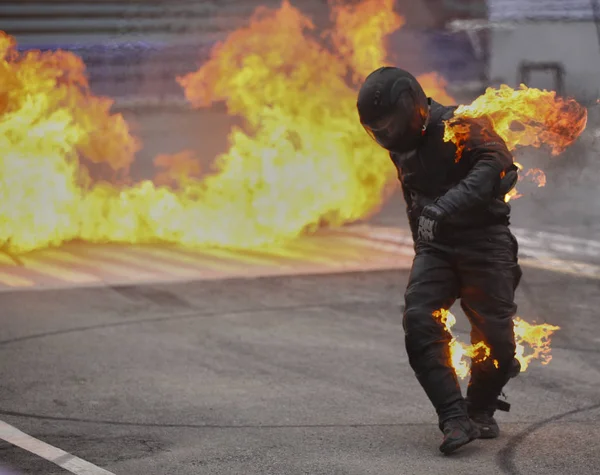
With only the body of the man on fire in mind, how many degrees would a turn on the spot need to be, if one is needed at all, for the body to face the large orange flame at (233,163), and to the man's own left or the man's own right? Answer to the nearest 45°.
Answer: approximately 135° to the man's own right

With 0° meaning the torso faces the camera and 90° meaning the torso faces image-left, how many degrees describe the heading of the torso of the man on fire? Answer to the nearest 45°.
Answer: approximately 45°
